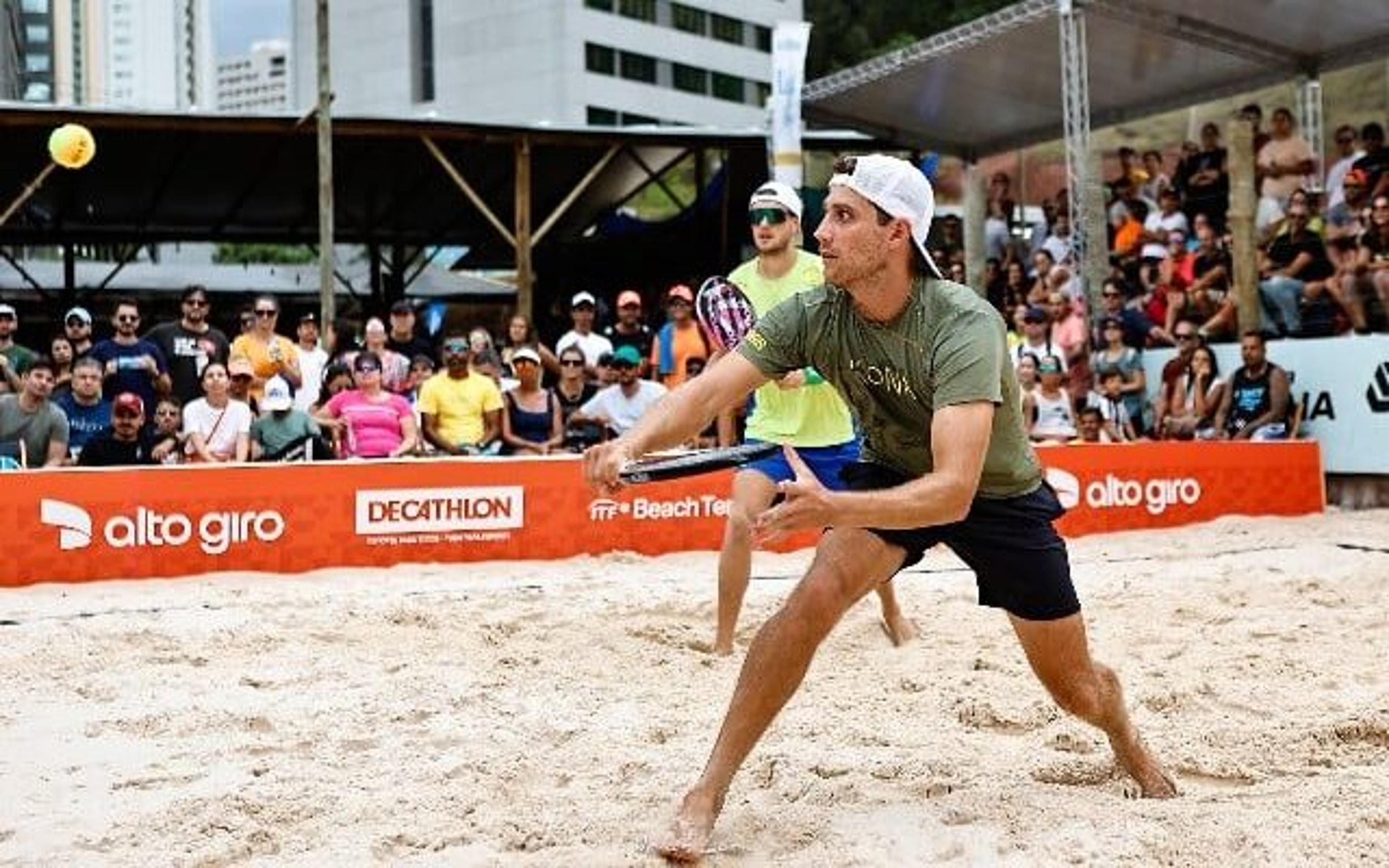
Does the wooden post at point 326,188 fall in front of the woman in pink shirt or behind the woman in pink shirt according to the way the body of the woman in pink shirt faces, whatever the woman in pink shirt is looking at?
behind

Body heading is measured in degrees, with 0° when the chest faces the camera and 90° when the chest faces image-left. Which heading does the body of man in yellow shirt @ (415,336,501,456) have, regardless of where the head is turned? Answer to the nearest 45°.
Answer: approximately 0°

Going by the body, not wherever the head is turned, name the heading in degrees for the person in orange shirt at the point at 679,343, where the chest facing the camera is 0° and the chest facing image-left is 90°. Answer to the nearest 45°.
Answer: approximately 0°

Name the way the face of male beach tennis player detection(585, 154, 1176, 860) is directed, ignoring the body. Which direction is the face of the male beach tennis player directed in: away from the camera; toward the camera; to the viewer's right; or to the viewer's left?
to the viewer's left

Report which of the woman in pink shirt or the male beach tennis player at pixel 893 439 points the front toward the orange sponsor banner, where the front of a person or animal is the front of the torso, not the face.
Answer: the woman in pink shirt

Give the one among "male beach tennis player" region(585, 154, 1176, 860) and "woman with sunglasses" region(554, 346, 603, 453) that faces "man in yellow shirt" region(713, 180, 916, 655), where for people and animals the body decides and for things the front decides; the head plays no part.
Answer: the woman with sunglasses
